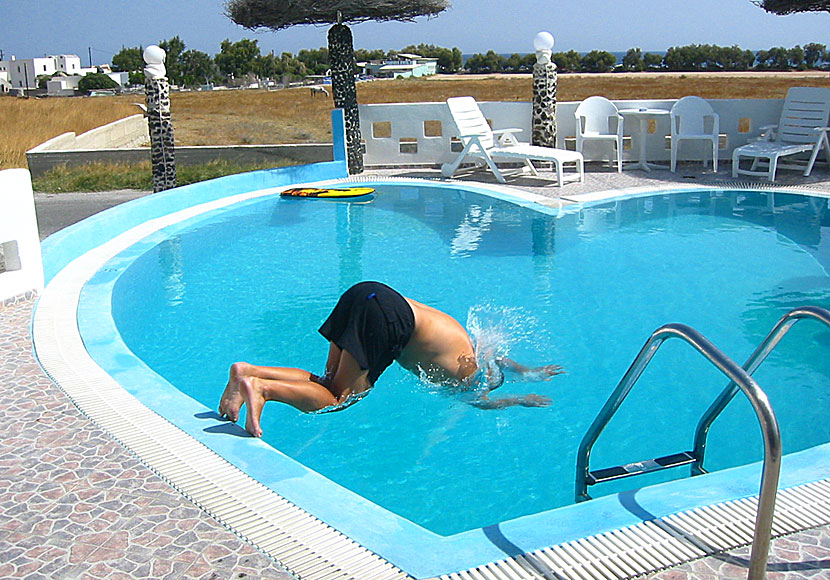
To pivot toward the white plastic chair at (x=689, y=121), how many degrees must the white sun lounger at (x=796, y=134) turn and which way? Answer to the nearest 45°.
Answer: approximately 45° to its right

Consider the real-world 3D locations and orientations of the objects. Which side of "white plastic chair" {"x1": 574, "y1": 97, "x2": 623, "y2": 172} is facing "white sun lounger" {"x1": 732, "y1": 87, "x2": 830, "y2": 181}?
left

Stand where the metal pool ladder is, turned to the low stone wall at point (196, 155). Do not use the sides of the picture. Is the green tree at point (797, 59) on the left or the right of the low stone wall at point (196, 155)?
right

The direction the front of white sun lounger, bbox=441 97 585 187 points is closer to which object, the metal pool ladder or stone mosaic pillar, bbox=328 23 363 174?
the metal pool ladder

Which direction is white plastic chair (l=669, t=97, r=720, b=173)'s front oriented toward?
toward the camera

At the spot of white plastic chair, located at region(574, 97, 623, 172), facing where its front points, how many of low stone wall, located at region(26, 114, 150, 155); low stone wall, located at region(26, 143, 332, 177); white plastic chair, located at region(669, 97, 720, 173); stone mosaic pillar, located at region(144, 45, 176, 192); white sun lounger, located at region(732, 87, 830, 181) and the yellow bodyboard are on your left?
2

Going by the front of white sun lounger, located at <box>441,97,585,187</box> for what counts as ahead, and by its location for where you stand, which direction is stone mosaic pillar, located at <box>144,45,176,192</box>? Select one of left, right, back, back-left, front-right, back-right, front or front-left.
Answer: back-right

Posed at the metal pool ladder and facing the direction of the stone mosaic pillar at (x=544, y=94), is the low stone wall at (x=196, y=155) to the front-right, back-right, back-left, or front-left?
front-left

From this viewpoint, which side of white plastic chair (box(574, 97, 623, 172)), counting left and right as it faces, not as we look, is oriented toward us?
front

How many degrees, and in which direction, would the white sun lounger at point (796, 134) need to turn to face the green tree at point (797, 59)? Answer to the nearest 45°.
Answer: approximately 135° to its right

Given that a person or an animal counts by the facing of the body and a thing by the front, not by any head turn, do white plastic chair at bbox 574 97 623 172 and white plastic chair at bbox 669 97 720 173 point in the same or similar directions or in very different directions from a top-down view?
same or similar directions

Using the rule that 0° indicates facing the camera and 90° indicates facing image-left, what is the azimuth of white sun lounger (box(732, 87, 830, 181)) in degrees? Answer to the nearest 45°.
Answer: approximately 45°

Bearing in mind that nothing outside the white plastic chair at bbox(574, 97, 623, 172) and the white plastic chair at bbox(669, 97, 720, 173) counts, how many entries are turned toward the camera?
2
